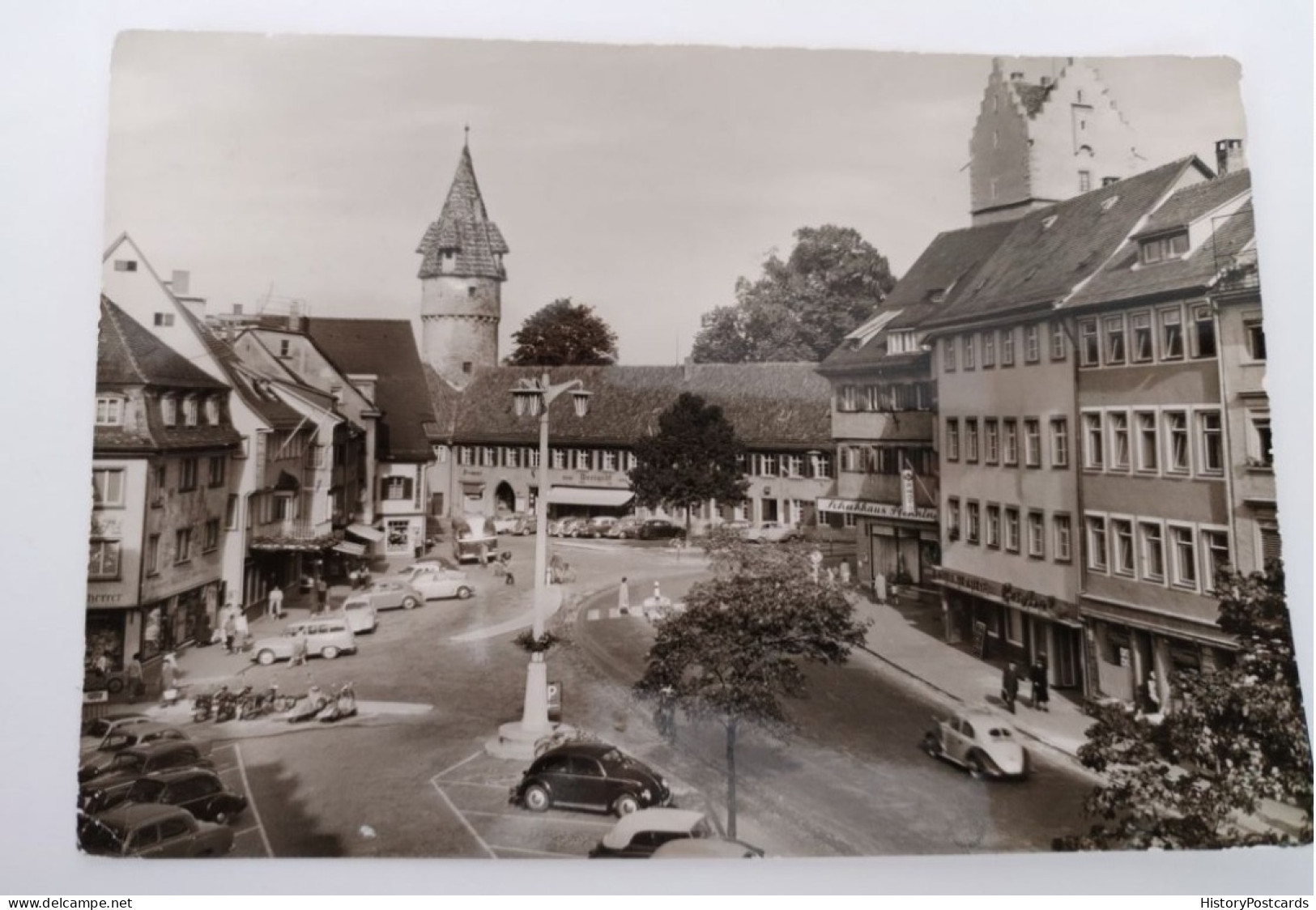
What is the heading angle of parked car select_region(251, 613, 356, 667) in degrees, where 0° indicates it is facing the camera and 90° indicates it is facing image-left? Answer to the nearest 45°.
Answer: approximately 90°

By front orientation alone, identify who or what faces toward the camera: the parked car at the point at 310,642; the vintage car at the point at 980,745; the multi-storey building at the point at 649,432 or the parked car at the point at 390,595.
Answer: the multi-storey building

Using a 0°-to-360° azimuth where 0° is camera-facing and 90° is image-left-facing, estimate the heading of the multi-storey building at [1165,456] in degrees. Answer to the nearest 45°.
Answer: approximately 45°

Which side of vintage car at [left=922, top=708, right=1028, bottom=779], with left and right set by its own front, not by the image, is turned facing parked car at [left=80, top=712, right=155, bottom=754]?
left

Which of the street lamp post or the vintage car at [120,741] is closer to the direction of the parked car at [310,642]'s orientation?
the vintage car

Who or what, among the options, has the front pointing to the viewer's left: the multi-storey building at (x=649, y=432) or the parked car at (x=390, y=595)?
the parked car

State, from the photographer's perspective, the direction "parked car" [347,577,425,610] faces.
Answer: facing to the left of the viewer
